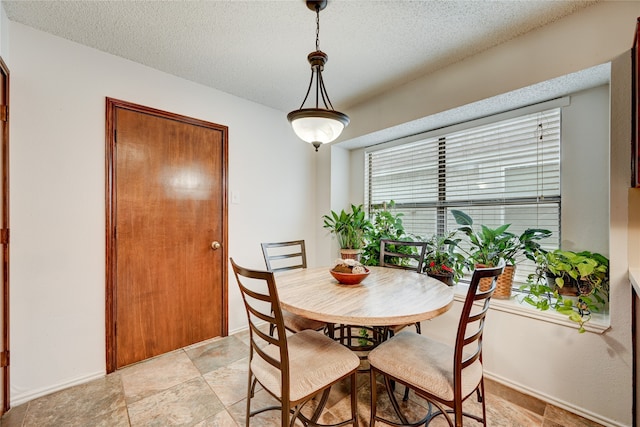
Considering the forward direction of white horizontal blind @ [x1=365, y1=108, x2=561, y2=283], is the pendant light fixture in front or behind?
in front

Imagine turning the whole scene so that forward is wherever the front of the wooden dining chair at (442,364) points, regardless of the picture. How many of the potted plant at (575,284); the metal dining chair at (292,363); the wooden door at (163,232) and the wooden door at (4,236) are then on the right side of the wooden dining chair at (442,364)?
1

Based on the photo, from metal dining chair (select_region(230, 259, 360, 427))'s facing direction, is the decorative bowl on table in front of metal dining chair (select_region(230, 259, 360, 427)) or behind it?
in front

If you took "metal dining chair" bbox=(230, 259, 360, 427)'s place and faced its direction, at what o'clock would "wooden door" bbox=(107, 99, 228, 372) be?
The wooden door is roughly at 9 o'clock from the metal dining chair.

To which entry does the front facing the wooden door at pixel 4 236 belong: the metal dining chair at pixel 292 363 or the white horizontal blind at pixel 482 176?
the white horizontal blind

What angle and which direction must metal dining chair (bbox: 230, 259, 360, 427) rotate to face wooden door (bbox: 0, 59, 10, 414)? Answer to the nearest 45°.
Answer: approximately 135° to its left

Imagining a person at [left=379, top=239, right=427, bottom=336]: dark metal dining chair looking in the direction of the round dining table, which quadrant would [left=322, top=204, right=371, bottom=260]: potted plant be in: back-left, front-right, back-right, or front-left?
back-right

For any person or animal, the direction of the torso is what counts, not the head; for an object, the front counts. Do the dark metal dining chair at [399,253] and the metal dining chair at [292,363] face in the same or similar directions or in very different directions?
very different directions

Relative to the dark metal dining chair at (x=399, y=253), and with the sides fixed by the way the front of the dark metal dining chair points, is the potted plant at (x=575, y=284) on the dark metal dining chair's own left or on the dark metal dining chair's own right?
on the dark metal dining chair's own left

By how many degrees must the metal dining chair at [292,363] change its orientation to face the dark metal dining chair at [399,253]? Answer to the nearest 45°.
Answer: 0° — it already faces it

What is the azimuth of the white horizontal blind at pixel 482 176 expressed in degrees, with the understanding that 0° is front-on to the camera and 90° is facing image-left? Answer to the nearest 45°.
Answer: approximately 45°

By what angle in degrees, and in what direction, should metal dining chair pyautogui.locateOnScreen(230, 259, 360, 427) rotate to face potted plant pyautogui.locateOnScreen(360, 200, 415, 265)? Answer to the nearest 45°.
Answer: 0° — it already faces it

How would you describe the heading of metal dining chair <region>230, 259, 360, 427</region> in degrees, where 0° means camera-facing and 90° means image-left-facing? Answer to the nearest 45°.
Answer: approximately 225°

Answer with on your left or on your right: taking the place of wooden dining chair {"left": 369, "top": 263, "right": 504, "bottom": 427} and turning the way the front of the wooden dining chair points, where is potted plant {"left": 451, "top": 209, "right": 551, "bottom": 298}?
on your right
